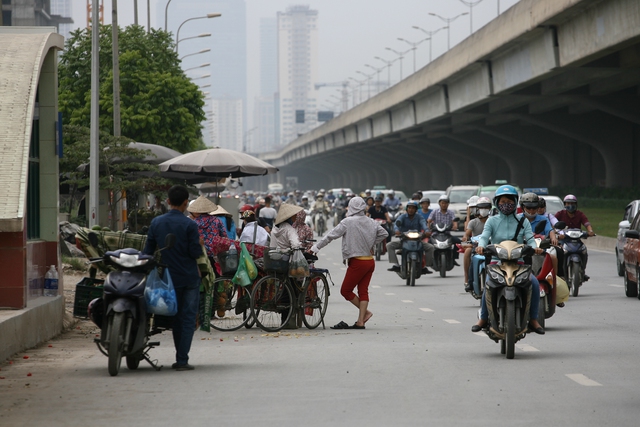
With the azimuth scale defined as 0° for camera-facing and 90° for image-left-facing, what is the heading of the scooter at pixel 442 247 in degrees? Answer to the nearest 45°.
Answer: approximately 0°

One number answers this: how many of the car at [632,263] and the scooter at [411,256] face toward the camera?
2

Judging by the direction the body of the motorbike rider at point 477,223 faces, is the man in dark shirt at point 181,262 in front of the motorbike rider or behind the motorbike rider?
in front

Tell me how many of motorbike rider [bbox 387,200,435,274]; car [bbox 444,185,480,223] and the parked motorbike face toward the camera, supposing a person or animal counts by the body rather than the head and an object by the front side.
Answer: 3

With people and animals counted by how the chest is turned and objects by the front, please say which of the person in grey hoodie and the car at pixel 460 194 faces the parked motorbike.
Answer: the car

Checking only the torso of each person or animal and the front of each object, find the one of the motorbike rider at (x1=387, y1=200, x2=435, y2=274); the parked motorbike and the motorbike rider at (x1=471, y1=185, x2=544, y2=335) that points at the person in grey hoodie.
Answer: the motorbike rider at (x1=387, y1=200, x2=435, y2=274)

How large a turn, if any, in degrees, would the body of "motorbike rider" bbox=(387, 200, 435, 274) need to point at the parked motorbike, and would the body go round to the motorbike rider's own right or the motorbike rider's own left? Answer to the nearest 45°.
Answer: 0° — they already face it

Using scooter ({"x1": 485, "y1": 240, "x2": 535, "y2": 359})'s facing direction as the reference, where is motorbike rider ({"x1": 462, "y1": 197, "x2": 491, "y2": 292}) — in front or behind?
behind

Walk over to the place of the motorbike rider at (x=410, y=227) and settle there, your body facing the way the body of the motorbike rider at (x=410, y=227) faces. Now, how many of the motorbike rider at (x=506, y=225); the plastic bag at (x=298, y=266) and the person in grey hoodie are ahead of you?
3

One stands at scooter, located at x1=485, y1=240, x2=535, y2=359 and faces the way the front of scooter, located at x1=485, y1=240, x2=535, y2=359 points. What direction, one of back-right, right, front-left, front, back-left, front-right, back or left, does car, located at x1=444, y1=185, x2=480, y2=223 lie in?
back

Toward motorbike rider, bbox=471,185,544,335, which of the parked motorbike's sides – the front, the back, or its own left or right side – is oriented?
left

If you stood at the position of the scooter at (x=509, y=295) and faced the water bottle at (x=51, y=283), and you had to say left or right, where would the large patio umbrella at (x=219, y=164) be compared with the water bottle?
right

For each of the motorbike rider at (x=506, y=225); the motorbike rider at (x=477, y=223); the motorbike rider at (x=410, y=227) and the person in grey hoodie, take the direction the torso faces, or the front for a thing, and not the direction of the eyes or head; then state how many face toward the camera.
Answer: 3
